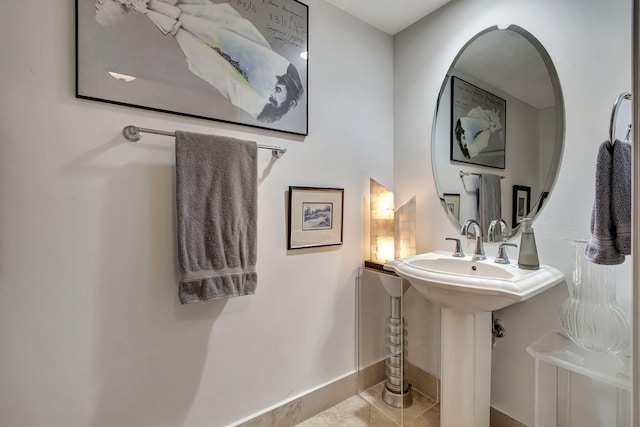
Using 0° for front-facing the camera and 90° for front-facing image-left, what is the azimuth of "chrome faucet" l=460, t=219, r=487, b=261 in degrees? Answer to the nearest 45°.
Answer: approximately 45°

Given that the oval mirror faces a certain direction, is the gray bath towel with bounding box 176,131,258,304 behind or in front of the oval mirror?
in front

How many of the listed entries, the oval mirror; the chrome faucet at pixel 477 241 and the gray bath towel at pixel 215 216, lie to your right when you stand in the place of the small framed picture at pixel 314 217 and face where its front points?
1

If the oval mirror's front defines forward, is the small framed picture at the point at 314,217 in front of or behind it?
in front

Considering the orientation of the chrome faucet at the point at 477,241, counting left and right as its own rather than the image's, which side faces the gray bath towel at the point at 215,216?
front

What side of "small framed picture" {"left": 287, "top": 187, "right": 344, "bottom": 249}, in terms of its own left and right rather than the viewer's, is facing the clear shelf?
front

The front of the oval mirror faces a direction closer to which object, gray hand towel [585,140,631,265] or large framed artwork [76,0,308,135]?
the large framed artwork

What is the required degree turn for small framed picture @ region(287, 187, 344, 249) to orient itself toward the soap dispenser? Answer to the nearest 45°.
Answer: approximately 45° to its left

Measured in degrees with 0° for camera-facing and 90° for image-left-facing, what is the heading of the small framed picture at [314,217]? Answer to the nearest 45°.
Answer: approximately 315°
